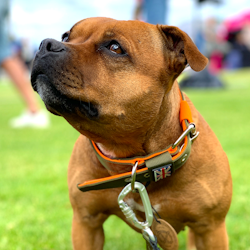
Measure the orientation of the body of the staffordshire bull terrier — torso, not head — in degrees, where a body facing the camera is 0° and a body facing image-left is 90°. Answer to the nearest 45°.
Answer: approximately 45°

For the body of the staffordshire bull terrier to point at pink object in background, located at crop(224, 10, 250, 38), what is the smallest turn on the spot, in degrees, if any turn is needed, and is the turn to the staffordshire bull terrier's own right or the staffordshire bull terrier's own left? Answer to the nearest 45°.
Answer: approximately 135° to the staffordshire bull terrier's own right

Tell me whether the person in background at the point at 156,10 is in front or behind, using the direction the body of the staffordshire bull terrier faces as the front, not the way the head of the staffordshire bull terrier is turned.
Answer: behind
